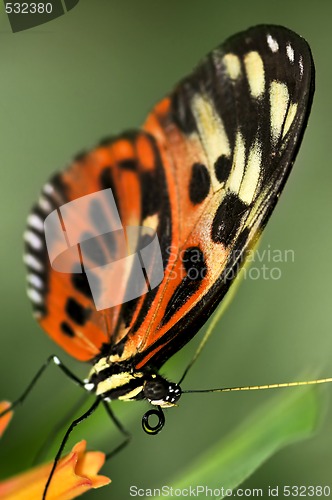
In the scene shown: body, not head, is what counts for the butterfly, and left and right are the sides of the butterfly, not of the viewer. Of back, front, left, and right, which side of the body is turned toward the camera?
right
